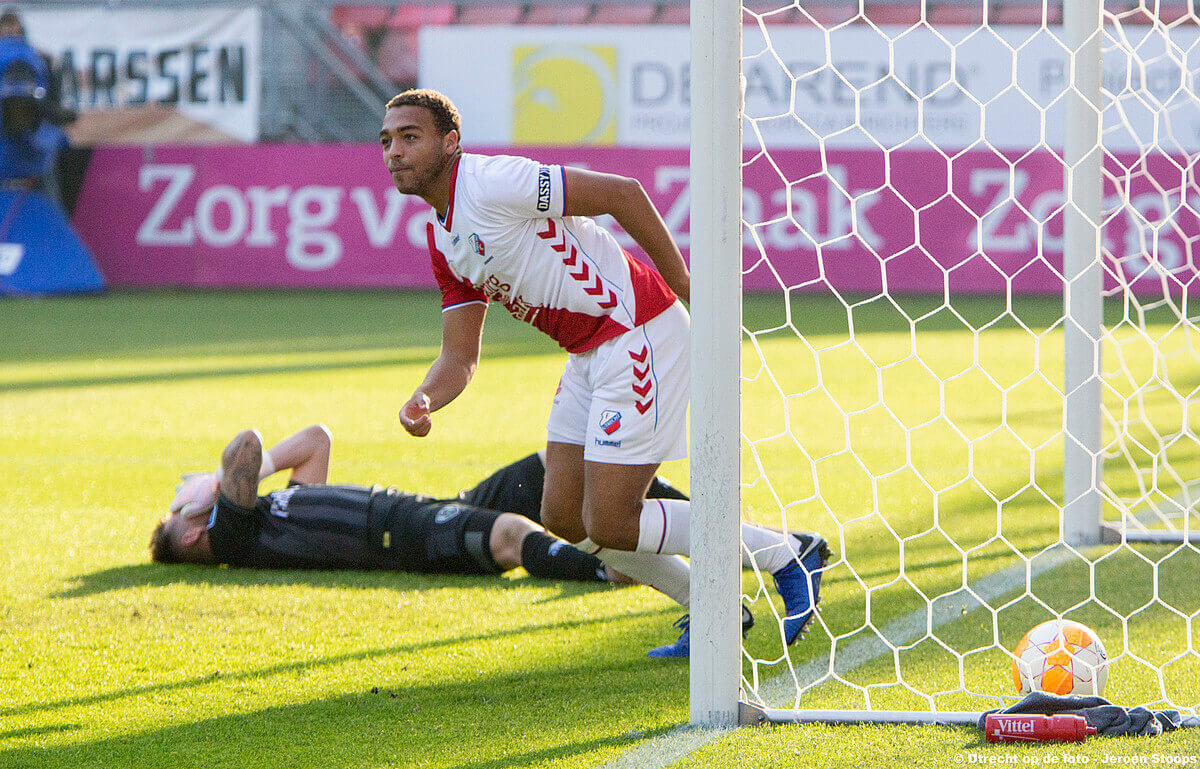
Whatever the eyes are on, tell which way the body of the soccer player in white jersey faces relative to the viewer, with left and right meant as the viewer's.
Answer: facing the viewer and to the left of the viewer

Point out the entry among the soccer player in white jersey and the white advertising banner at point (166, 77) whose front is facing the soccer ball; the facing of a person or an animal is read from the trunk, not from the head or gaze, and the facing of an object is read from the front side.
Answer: the white advertising banner

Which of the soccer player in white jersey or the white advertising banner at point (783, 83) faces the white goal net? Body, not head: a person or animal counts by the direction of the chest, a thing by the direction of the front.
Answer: the white advertising banner

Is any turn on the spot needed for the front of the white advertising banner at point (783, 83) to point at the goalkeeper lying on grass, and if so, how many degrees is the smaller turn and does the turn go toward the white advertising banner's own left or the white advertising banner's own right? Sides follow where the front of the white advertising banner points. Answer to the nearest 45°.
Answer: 0° — it already faces them

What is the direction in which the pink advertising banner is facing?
toward the camera

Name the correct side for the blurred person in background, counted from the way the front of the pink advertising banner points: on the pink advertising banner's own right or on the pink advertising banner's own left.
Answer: on the pink advertising banner's own right

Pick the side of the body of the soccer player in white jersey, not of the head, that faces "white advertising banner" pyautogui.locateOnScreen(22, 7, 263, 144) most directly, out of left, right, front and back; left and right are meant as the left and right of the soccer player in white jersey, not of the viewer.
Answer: right

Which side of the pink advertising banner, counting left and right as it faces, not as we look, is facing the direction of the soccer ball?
front

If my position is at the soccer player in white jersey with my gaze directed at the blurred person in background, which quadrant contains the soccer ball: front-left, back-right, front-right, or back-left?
back-right

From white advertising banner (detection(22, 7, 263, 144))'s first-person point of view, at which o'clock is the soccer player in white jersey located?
The soccer player in white jersey is roughly at 12 o'clock from the white advertising banner.

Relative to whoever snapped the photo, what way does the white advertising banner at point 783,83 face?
facing the viewer

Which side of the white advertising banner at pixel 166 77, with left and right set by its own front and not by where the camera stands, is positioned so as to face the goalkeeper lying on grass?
front

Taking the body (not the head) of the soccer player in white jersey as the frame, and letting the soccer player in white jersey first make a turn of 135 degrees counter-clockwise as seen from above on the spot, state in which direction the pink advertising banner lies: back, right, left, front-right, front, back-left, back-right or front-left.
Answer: left

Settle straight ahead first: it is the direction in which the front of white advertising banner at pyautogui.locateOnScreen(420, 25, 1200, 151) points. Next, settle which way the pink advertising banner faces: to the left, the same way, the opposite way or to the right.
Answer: the same way

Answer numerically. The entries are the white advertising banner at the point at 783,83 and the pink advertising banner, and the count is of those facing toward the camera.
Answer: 2
